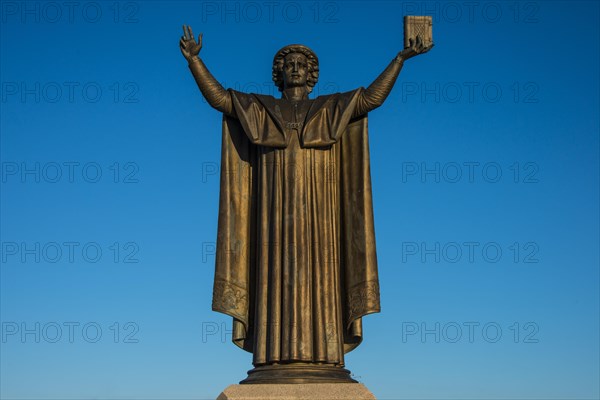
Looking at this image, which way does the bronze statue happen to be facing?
toward the camera
